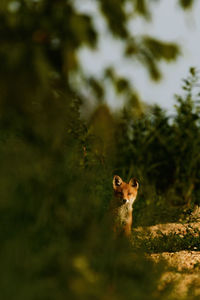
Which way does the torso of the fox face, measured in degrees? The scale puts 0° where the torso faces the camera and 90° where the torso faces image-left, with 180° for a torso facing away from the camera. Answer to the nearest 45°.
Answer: approximately 0°
